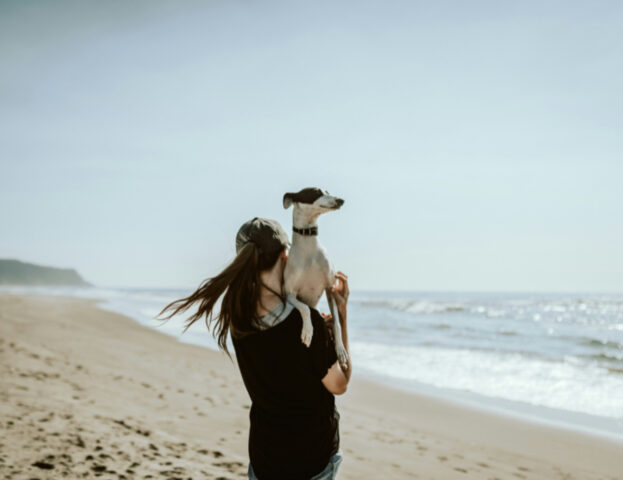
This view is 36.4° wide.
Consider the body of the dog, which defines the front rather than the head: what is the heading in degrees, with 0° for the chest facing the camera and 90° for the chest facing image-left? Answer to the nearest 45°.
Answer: approximately 0°

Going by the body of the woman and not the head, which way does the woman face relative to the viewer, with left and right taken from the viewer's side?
facing away from the viewer and to the right of the viewer
